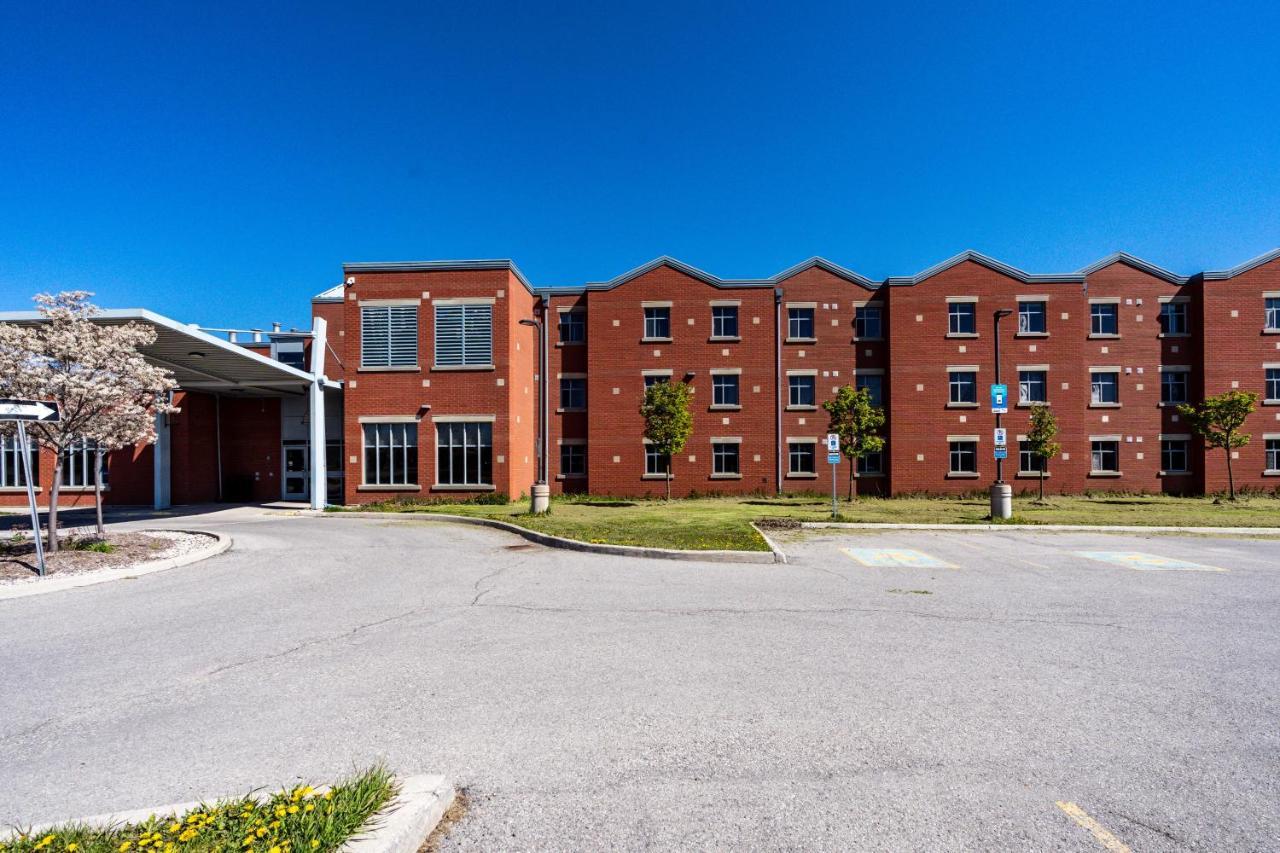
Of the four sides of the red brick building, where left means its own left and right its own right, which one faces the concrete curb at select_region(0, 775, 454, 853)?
front

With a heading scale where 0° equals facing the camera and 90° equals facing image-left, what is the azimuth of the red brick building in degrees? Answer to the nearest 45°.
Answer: approximately 0°

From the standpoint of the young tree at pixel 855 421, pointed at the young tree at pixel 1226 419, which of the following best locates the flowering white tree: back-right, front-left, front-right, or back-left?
back-right

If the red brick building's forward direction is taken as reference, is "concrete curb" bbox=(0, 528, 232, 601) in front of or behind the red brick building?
in front

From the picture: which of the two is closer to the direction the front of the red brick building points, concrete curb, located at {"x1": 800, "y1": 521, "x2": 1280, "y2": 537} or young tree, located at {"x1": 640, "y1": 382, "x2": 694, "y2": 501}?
the concrete curb

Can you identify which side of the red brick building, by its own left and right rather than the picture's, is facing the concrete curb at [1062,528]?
front
